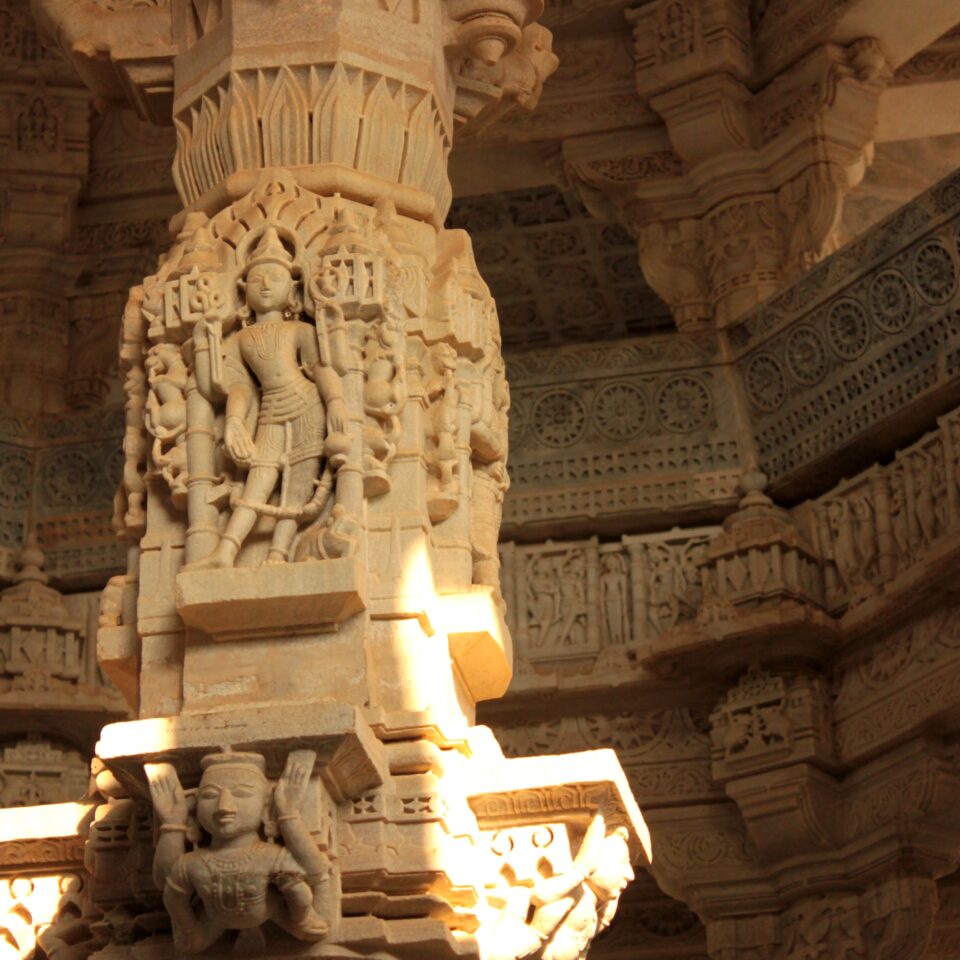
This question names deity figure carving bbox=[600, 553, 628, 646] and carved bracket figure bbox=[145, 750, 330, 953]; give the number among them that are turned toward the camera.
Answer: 2

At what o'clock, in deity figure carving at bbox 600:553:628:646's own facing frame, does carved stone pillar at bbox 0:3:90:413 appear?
The carved stone pillar is roughly at 3 o'clock from the deity figure carving.

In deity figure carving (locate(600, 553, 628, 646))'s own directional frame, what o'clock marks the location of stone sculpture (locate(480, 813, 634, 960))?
The stone sculpture is roughly at 12 o'clock from the deity figure carving.

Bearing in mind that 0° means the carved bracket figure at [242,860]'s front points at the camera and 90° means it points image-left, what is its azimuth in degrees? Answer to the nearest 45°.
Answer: approximately 0°

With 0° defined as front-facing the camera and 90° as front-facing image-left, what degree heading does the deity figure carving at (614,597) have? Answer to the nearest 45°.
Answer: approximately 0°

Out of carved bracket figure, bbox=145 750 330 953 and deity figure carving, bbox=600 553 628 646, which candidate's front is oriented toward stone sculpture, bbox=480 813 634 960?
the deity figure carving

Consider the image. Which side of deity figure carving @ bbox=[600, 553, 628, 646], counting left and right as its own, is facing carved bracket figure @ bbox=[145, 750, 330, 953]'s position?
front

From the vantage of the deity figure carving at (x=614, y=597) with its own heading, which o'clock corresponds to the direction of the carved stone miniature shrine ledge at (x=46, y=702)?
The carved stone miniature shrine ledge is roughly at 3 o'clock from the deity figure carving.

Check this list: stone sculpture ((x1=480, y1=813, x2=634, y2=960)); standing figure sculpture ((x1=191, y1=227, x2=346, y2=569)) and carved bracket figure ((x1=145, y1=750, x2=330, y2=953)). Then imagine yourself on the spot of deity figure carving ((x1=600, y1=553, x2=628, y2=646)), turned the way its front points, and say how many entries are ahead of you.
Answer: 3

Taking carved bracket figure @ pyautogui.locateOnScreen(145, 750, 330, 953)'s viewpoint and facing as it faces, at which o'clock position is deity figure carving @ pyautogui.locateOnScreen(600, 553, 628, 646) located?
The deity figure carving is roughly at 7 o'clock from the carved bracket figure.
